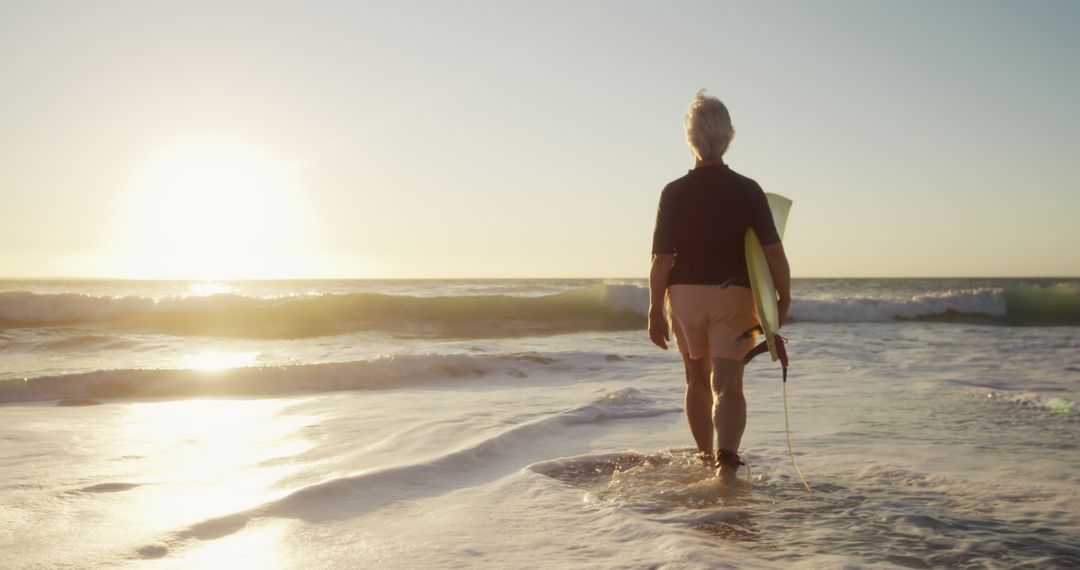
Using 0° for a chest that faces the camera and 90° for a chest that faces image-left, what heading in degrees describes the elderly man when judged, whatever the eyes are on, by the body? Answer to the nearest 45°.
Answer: approximately 180°

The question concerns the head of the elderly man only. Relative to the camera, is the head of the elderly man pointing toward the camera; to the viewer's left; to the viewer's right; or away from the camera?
away from the camera
